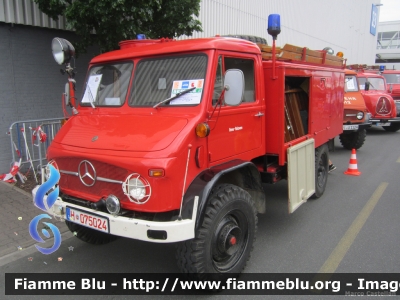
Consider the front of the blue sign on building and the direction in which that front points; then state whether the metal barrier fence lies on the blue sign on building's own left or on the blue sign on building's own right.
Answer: on the blue sign on building's own right

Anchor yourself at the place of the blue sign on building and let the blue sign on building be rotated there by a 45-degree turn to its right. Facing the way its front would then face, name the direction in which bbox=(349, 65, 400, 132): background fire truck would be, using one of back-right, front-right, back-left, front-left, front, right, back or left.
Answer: front

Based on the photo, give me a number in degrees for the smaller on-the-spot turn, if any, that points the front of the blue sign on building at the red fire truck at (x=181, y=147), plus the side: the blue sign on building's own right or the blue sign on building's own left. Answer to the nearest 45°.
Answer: approximately 45° to the blue sign on building's own right

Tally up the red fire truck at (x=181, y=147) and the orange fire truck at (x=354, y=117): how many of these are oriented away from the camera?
0

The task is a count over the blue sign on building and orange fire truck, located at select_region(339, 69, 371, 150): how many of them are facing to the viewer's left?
0

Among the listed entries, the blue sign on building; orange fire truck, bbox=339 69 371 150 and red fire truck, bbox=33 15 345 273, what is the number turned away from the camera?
0

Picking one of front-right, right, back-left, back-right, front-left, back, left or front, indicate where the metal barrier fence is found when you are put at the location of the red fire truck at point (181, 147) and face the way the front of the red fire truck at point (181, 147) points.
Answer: right

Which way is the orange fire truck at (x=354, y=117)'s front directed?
toward the camera

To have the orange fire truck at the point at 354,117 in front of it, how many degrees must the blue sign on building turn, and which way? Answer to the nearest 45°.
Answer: approximately 45° to its right

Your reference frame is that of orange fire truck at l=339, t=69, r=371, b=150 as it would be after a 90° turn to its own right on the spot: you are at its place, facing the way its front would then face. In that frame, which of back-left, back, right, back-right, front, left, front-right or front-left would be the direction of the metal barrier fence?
front-left

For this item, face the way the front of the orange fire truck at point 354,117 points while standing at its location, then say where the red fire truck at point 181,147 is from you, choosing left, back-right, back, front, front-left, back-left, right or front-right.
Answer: front

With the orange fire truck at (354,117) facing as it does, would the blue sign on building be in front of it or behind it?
behind
